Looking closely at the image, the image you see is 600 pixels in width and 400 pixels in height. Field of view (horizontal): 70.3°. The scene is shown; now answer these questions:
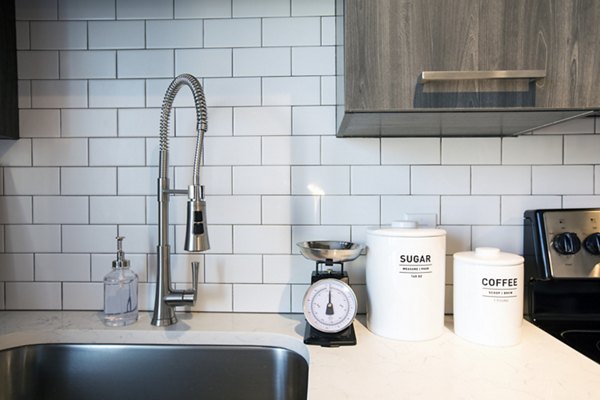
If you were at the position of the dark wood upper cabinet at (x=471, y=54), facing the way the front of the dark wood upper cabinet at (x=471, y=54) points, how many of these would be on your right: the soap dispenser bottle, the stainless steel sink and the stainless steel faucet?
3

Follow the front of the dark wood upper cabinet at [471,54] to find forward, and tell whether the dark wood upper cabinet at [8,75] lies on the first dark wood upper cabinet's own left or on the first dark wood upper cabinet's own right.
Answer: on the first dark wood upper cabinet's own right

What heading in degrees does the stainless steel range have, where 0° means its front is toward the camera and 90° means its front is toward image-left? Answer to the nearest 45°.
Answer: approximately 0°

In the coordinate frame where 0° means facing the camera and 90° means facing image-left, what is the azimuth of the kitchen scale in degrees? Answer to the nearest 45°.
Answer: approximately 0°

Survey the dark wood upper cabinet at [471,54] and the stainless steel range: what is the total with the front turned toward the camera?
2

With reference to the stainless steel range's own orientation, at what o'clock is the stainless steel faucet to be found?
The stainless steel faucet is roughly at 2 o'clock from the stainless steel range.

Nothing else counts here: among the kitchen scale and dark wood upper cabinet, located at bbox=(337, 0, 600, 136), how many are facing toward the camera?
2

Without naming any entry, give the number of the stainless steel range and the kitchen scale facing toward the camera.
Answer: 2
